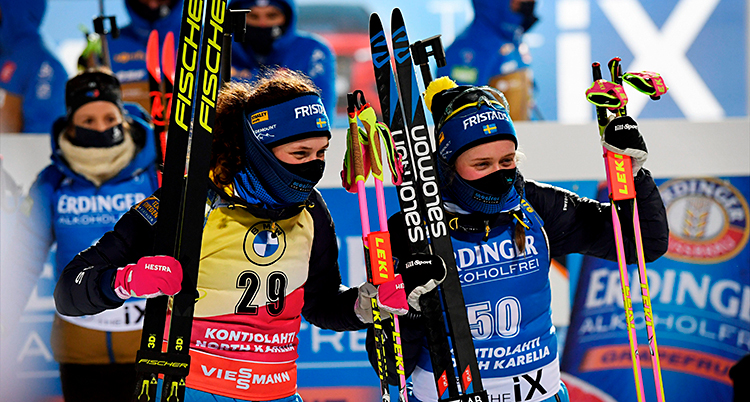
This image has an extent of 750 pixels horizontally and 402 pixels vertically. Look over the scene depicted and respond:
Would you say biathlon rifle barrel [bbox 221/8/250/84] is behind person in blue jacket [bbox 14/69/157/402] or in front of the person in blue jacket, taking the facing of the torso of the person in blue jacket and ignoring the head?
in front

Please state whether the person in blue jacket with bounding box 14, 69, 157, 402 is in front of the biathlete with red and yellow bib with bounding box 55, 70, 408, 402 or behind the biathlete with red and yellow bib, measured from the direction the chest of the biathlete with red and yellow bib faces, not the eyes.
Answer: behind

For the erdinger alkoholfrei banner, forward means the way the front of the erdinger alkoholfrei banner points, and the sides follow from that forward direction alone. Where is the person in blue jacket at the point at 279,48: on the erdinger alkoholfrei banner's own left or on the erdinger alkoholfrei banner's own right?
on the erdinger alkoholfrei banner's own right

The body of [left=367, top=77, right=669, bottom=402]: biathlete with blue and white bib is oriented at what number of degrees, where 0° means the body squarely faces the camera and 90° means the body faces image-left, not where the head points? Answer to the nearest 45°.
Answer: approximately 0°

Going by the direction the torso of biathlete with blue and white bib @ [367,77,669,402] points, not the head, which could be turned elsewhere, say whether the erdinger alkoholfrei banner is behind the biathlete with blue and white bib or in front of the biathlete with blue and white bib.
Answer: behind

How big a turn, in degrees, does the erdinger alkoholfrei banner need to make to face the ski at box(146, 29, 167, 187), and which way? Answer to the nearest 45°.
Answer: approximately 45° to its right

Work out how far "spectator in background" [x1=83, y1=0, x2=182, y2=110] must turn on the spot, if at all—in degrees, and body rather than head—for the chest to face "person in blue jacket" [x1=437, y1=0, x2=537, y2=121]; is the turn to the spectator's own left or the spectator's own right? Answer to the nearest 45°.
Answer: approximately 90° to the spectator's own left
